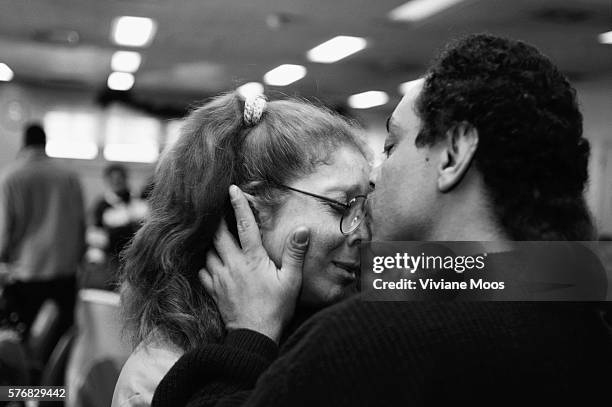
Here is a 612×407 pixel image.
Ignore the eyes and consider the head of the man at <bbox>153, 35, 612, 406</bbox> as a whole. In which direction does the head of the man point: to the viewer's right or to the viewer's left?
to the viewer's left

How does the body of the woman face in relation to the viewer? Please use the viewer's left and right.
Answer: facing to the right of the viewer

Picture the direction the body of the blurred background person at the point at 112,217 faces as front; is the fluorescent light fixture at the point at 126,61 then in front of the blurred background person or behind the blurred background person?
behind

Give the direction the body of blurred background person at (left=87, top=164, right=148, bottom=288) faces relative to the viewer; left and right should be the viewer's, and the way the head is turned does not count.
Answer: facing the viewer

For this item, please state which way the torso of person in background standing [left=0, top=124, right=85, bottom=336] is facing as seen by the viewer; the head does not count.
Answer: away from the camera

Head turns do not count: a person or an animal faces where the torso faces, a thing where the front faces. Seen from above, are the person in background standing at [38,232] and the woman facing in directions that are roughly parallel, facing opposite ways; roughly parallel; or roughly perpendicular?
roughly perpendicular

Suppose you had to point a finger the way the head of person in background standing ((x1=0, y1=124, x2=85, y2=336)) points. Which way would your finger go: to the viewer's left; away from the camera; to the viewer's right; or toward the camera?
away from the camera

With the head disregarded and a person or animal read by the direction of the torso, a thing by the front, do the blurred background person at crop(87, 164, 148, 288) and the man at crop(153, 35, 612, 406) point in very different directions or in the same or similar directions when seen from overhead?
very different directions

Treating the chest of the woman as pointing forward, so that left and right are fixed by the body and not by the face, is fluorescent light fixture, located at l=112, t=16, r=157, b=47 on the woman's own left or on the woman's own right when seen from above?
on the woman's own left

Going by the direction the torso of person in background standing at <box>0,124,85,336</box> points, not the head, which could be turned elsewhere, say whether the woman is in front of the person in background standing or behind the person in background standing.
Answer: behind

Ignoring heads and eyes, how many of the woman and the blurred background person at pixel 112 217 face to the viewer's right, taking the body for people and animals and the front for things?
1

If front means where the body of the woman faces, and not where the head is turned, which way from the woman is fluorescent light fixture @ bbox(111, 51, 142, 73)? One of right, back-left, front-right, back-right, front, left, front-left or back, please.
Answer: left

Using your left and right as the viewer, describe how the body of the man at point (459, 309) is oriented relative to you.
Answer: facing away from the viewer and to the left of the viewer

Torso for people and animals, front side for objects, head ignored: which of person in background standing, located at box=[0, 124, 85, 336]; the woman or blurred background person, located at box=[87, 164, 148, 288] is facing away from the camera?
the person in background standing

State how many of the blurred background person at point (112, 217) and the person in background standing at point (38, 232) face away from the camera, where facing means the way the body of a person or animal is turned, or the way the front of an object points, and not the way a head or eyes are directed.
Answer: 1
